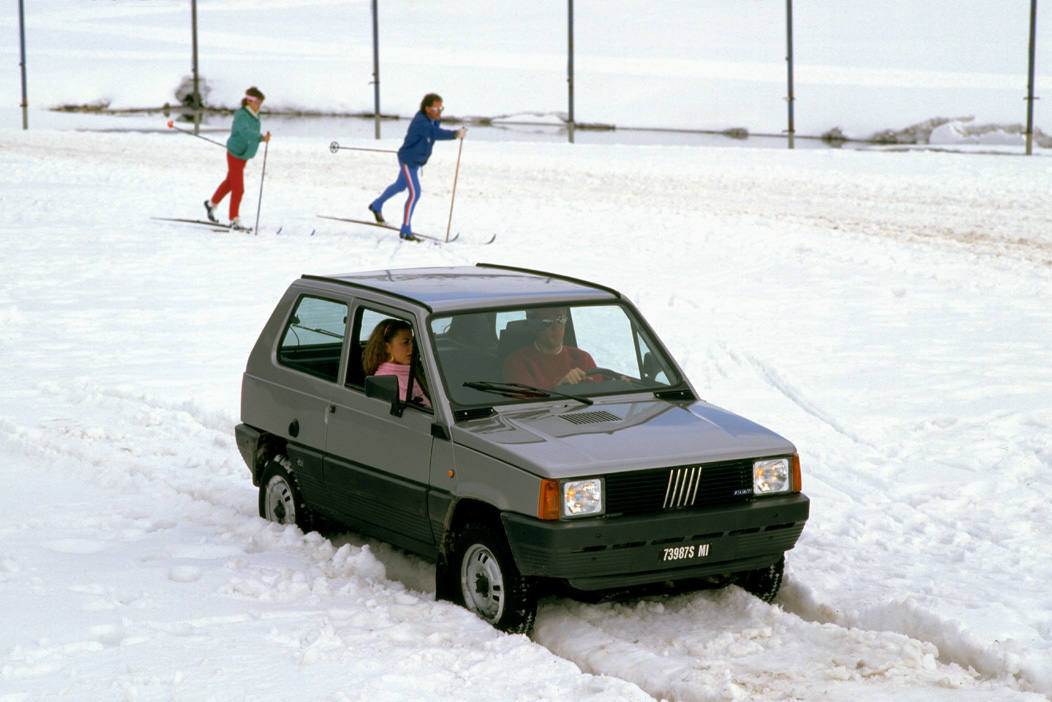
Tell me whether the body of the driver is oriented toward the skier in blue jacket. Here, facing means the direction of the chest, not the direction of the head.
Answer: no

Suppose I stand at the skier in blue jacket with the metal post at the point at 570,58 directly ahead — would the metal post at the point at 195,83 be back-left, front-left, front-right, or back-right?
front-left

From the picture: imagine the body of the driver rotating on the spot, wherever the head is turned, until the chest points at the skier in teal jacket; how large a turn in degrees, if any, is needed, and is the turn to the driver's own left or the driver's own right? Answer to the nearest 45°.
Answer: approximately 135° to the driver's own left

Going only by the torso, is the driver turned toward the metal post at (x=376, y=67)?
no

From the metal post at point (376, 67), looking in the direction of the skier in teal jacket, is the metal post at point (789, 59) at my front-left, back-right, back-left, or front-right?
front-left

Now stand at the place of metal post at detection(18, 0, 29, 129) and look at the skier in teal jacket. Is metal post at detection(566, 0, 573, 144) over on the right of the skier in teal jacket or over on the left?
left

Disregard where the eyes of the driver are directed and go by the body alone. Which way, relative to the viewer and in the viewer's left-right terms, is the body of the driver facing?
facing the viewer and to the right of the viewer

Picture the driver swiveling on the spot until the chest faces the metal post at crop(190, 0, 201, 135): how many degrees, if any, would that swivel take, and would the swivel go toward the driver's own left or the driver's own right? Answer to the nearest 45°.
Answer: approximately 135° to the driver's own left

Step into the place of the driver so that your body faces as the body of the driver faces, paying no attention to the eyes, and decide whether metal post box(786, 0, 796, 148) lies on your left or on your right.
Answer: on your left

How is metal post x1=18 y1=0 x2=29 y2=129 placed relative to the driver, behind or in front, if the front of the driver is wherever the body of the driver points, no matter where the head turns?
behind

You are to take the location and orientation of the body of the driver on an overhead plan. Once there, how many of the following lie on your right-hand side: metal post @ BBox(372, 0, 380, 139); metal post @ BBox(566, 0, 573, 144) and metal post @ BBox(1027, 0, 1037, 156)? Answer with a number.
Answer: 0

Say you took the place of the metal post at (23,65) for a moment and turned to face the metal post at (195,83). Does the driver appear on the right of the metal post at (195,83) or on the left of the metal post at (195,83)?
right

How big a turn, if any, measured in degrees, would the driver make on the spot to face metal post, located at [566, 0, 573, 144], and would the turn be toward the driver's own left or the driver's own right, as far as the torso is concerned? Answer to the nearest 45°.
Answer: approximately 135° to the driver's own left
